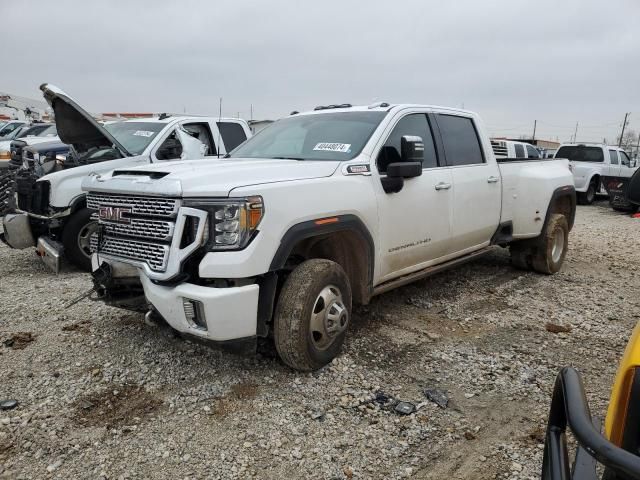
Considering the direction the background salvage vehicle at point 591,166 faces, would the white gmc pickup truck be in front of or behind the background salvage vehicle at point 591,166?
behind

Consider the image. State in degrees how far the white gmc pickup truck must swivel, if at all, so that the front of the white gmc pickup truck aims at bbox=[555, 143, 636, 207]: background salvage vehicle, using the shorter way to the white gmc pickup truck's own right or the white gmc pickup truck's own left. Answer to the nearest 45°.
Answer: approximately 180°

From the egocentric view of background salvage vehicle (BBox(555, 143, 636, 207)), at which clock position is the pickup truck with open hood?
The pickup truck with open hood is roughly at 5 o'clock from the background salvage vehicle.

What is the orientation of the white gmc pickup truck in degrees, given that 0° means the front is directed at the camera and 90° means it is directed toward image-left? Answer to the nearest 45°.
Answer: approximately 45°

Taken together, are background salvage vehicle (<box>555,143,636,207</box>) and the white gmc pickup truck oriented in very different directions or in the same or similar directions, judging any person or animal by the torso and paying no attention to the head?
very different directions

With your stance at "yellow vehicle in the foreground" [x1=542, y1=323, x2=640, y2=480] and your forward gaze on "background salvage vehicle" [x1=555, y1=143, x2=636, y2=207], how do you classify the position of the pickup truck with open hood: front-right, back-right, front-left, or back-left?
front-left

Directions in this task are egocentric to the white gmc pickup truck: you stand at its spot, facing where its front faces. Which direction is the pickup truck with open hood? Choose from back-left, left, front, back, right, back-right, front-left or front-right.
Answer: right

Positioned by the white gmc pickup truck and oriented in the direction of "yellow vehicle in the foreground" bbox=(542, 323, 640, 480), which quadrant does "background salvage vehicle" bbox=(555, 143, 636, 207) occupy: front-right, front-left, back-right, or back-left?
back-left

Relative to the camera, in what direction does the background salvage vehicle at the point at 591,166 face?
facing away from the viewer and to the right of the viewer

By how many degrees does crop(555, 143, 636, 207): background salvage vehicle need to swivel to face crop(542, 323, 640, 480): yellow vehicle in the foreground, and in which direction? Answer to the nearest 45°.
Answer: approximately 135° to its right

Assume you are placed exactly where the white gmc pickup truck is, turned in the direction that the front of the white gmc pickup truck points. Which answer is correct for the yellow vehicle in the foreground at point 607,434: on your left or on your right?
on your left

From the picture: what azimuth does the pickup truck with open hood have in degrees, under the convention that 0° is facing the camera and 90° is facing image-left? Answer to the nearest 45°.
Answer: approximately 45°

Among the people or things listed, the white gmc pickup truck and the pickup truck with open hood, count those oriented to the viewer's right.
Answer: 0

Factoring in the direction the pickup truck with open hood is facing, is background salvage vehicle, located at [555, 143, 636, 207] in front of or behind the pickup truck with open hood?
behind
